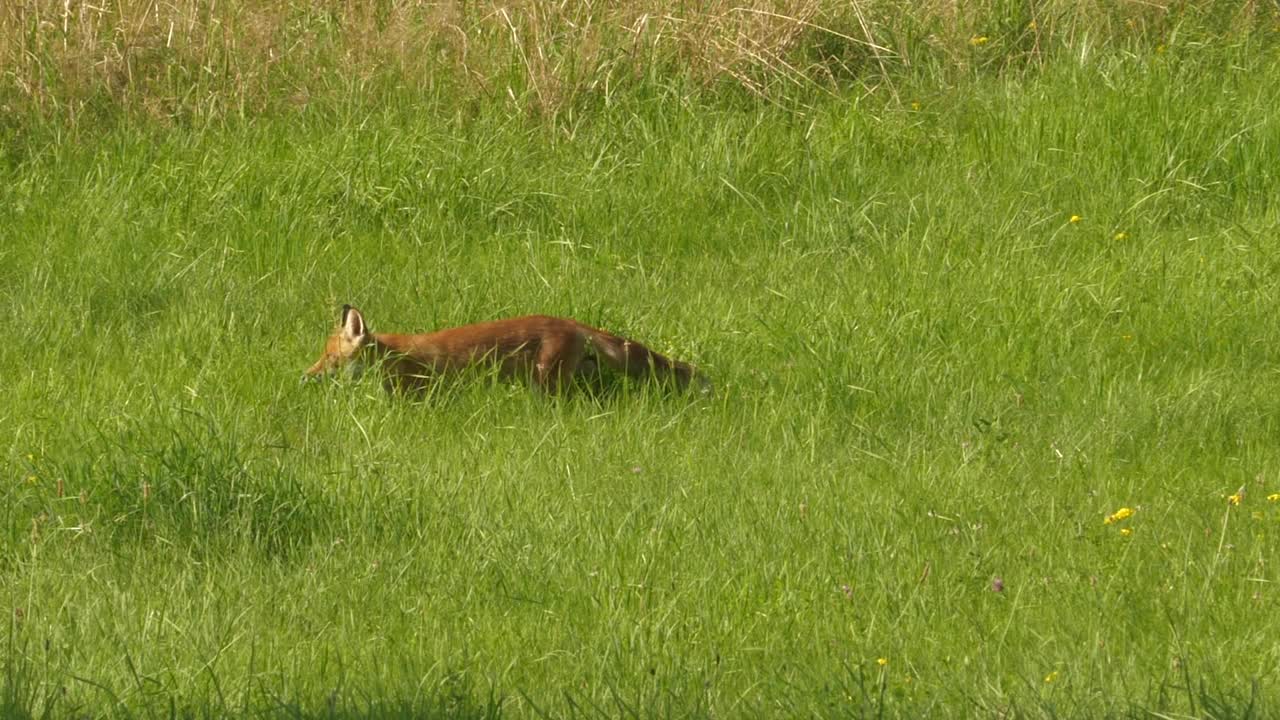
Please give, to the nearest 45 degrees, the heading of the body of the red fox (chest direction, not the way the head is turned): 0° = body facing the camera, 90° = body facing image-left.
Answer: approximately 90°

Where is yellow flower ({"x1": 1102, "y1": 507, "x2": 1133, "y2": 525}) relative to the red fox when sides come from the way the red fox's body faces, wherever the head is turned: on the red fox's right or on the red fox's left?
on the red fox's left
